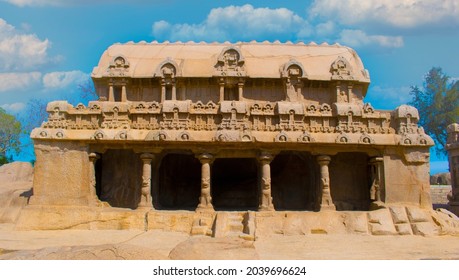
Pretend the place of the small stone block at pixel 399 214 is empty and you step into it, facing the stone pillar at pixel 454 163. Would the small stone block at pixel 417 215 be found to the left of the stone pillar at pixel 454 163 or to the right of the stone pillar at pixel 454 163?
right

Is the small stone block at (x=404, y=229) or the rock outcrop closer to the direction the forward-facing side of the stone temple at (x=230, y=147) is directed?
the small stone block

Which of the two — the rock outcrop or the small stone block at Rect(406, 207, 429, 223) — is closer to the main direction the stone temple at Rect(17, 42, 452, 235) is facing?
the small stone block

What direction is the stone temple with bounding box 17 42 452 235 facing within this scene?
toward the camera

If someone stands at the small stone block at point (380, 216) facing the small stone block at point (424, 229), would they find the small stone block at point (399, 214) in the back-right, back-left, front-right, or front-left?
front-left

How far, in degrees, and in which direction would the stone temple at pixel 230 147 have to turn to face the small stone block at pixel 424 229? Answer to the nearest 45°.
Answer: approximately 90° to its left

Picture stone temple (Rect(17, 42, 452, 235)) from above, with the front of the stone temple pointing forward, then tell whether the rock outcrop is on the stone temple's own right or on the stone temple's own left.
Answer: on the stone temple's own right

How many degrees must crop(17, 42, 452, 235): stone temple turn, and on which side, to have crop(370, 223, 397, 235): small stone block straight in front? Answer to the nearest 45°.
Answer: approximately 90° to its left

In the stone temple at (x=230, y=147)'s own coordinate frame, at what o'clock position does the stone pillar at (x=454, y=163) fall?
The stone pillar is roughly at 8 o'clock from the stone temple.

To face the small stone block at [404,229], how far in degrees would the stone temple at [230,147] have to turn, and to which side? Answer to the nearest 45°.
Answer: approximately 90° to its left
